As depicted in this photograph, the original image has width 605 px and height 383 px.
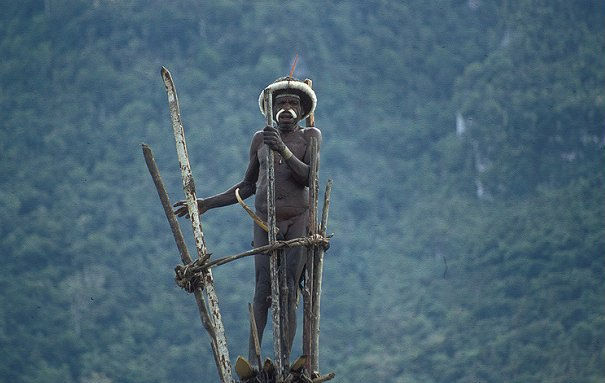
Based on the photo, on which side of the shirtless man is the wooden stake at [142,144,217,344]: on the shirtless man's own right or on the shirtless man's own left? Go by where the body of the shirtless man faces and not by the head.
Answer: on the shirtless man's own right

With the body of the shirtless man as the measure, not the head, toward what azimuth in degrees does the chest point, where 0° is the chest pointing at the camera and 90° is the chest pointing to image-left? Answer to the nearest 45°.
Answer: approximately 0°
